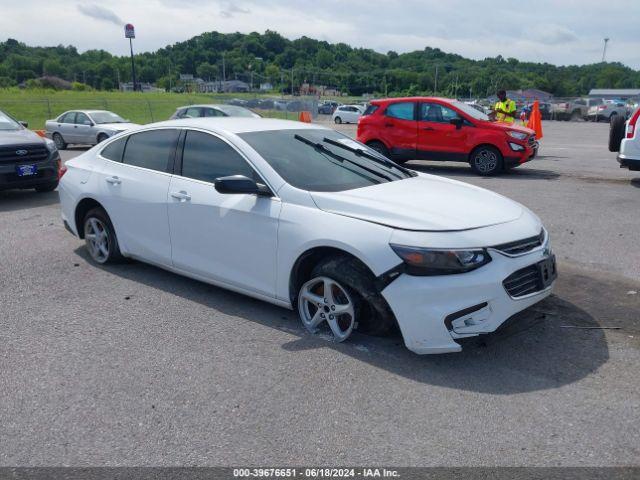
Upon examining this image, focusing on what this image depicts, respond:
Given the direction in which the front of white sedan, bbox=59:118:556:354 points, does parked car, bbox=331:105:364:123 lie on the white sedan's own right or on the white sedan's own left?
on the white sedan's own left

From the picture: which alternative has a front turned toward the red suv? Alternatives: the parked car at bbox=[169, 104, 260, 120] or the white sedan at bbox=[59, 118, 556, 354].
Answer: the parked car

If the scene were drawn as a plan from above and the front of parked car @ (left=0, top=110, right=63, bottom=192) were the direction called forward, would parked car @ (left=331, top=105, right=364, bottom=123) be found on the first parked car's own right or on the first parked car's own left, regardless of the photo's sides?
on the first parked car's own left

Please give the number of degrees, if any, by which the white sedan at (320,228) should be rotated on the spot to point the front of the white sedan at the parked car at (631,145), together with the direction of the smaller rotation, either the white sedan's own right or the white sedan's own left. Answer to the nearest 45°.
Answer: approximately 90° to the white sedan's own left

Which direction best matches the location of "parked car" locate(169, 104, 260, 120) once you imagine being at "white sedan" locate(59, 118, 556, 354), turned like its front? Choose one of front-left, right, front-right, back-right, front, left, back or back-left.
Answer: back-left

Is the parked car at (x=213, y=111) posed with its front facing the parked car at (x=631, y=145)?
yes

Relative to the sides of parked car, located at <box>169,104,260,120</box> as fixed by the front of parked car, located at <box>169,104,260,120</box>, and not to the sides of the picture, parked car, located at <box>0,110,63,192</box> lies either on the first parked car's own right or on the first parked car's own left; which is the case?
on the first parked car's own right

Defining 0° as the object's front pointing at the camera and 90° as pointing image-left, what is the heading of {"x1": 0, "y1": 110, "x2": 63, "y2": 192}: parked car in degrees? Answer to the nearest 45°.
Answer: approximately 315°
